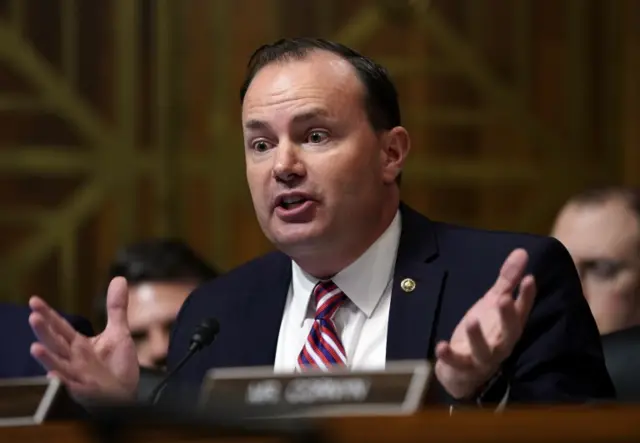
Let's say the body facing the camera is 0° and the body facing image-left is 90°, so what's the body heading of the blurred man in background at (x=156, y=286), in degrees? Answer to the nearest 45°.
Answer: approximately 0°

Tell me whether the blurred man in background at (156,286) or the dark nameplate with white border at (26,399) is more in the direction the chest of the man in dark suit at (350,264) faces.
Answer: the dark nameplate with white border

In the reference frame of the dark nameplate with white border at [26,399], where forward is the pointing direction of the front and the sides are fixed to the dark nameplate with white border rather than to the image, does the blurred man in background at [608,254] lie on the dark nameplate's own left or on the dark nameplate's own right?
on the dark nameplate's own left

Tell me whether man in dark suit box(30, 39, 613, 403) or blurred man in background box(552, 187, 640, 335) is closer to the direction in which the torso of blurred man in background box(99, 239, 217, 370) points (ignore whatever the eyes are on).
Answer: the man in dark suit

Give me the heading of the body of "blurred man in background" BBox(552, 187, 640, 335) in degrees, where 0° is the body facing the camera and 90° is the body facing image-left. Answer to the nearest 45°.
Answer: approximately 45°

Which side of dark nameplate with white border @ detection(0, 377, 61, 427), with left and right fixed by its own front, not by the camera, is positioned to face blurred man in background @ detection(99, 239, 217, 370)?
back

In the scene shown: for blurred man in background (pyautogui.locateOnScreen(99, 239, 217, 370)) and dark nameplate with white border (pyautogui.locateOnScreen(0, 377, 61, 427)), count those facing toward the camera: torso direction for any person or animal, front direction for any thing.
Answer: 2

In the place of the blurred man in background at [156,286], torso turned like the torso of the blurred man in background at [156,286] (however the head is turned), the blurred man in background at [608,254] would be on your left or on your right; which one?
on your left

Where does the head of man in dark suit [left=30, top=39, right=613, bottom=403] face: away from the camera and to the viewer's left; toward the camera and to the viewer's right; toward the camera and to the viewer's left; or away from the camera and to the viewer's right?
toward the camera and to the viewer's left
